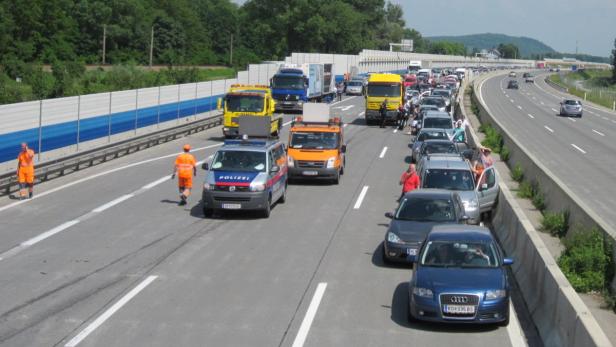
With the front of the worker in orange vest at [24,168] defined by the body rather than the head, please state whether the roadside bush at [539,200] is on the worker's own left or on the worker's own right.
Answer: on the worker's own left

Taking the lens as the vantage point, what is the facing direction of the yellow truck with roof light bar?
facing the viewer

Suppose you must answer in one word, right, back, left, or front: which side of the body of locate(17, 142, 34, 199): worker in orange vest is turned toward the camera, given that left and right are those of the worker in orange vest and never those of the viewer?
front

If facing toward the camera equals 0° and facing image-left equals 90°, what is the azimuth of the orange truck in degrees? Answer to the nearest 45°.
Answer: approximately 0°

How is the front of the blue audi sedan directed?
toward the camera

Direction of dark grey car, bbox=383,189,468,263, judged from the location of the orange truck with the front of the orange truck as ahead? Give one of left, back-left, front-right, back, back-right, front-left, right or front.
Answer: front

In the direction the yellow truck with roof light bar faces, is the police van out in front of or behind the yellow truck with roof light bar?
in front
